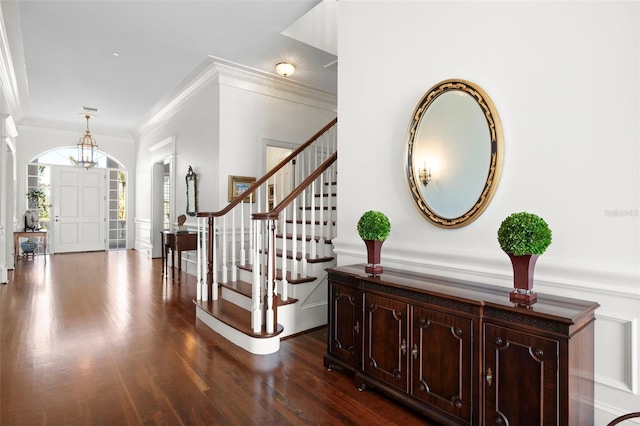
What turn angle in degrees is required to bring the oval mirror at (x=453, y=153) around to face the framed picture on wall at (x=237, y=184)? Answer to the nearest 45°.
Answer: approximately 90° to its right

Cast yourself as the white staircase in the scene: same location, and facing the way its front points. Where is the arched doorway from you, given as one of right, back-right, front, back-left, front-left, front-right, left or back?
right

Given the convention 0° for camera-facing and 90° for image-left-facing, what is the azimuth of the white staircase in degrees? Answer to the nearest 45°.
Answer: approximately 45°

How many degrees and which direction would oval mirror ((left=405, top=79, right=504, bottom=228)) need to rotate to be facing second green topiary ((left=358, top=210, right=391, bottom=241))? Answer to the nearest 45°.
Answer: approximately 45° to its right

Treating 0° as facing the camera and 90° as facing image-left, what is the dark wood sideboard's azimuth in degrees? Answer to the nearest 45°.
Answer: approximately 45°

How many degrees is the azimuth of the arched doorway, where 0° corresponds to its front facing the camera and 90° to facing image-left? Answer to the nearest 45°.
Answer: approximately 0°
